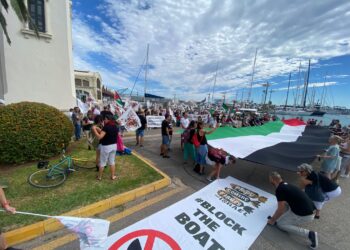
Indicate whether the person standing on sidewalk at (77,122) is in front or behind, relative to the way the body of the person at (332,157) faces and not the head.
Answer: in front

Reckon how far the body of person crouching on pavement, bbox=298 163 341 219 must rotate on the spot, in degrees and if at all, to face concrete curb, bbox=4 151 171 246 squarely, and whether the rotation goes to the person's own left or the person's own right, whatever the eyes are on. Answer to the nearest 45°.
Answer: approximately 45° to the person's own left

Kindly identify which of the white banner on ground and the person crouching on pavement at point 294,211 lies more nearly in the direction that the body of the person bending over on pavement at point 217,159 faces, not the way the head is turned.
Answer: the person crouching on pavement

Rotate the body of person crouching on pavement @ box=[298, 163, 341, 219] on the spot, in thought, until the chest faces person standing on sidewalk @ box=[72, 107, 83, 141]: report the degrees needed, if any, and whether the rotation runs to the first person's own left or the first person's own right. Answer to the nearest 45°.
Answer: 0° — they already face them

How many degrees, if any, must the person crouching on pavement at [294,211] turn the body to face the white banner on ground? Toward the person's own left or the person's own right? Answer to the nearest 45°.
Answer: approximately 45° to the person's own left

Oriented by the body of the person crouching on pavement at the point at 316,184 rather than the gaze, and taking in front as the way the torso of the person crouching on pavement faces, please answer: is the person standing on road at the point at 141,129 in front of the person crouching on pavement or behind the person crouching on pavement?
in front

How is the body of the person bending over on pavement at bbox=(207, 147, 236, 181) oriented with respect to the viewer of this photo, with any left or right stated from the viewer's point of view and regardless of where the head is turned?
facing to the right of the viewer

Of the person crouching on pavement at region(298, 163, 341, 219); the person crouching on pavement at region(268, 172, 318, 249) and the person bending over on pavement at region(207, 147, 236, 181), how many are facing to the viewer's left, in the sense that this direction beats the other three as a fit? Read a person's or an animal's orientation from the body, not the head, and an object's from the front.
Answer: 2

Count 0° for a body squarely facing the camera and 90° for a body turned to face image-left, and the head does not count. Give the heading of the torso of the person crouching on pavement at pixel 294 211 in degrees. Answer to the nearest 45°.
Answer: approximately 90°

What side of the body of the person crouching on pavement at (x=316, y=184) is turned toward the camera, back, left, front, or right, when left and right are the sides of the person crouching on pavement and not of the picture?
left

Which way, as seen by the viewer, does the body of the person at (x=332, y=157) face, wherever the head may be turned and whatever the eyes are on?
to the viewer's left

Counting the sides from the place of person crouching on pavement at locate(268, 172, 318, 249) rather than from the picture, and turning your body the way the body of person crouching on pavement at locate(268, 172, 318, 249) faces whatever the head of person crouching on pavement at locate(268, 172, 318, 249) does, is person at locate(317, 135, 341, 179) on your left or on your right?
on your right
